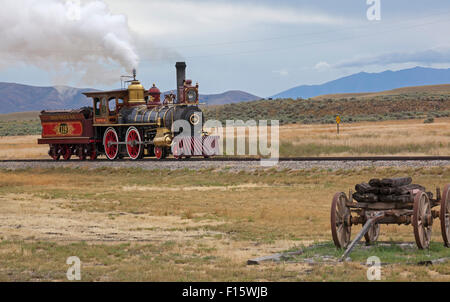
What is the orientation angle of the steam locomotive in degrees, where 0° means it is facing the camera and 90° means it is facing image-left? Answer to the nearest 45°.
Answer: approximately 315°
